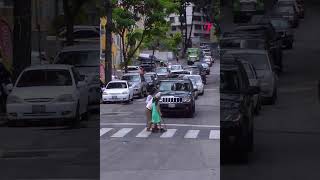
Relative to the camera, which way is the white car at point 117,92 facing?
toward the camera

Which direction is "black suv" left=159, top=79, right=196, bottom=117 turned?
toward the camera
